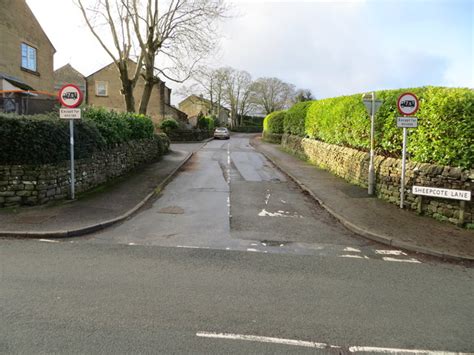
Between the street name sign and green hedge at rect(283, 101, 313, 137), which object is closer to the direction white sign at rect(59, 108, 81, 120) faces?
the street name sign

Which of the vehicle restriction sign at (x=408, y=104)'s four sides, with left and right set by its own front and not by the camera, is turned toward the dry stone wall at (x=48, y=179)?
right

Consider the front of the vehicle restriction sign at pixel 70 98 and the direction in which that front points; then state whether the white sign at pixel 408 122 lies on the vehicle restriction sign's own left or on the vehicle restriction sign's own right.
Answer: on the vehicle restriction sign's own left

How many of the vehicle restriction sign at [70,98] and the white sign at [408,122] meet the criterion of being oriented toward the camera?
2

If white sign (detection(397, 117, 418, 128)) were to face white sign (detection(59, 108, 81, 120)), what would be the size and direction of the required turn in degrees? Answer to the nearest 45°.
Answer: approximately 90° to its right
